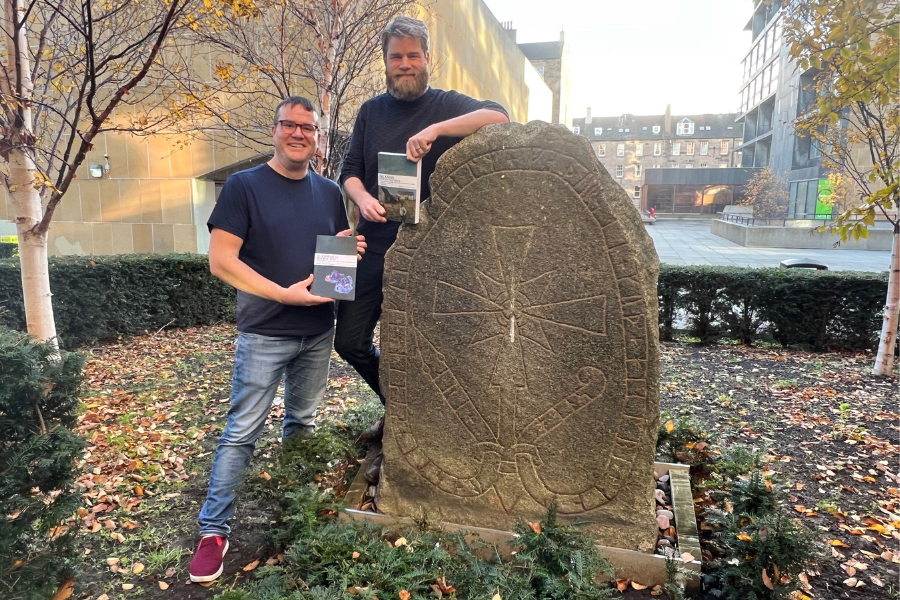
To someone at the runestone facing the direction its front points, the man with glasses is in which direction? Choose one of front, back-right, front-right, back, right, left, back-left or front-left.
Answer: right

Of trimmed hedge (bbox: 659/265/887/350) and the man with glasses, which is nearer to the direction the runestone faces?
the man with glasses

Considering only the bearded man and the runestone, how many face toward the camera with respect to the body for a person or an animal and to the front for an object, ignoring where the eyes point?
2

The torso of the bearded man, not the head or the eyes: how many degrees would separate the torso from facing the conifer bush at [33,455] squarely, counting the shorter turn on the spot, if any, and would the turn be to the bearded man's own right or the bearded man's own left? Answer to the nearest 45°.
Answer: approximately 45° to the bearded man's own right

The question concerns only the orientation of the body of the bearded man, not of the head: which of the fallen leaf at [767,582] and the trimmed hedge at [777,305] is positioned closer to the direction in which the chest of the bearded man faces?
the fallen leaf

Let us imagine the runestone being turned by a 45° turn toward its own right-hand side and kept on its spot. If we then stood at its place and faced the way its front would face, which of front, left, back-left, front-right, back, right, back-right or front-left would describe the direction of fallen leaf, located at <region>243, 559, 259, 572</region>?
front-right

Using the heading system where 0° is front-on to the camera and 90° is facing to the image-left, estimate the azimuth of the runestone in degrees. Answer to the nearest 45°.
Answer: approximately 0°

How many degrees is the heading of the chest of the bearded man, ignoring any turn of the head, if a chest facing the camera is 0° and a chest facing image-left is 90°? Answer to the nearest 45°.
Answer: approximately 0°

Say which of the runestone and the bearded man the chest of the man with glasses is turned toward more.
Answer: the runestone

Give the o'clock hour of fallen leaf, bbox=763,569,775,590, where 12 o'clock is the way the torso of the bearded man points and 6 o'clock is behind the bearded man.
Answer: The fallen leaf is roughly at 10 o'clock from the bearded man.

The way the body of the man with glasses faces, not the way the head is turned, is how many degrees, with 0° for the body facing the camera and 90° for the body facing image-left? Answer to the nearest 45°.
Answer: approximately 315°

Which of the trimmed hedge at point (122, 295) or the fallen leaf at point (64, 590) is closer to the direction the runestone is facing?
the fallen leaf
